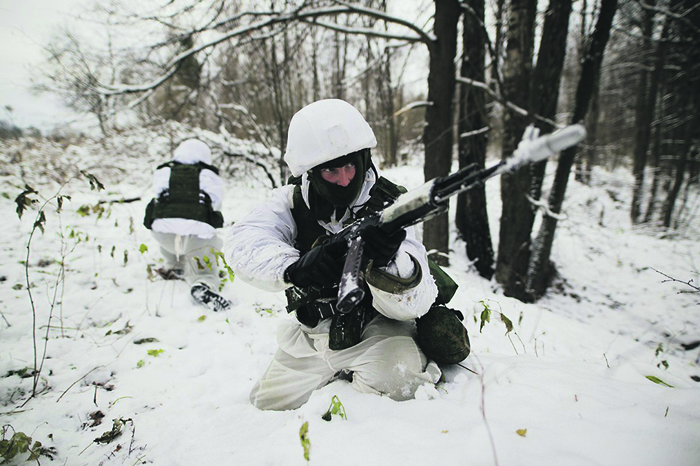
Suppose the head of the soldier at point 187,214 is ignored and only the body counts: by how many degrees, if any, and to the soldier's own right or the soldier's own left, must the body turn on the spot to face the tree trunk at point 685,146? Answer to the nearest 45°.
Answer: approximately 90° to the soldier's own right

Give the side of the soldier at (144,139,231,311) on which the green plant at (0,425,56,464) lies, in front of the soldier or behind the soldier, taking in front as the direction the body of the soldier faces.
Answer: behind

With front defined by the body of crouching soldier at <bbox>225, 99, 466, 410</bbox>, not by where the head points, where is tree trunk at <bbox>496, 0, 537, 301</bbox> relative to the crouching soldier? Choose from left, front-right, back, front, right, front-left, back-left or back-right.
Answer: back-left

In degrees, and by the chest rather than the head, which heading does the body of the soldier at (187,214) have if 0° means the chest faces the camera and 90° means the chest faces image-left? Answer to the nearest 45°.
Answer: approximately 180°

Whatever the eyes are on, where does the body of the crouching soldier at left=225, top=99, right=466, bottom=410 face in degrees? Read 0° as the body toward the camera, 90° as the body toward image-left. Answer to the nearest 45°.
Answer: approximately 0°

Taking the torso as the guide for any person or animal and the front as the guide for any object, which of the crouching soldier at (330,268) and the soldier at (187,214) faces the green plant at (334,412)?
the crouching soldier

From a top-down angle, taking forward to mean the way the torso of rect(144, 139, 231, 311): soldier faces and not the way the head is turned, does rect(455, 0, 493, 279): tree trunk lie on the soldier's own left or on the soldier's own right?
on the soldier's own right

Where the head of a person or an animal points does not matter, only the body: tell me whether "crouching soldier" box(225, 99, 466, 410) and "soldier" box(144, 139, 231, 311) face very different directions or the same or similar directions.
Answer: very different directions

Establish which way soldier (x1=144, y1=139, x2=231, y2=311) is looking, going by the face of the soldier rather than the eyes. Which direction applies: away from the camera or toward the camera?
away from the camera

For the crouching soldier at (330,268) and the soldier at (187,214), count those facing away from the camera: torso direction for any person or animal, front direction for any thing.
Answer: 1
